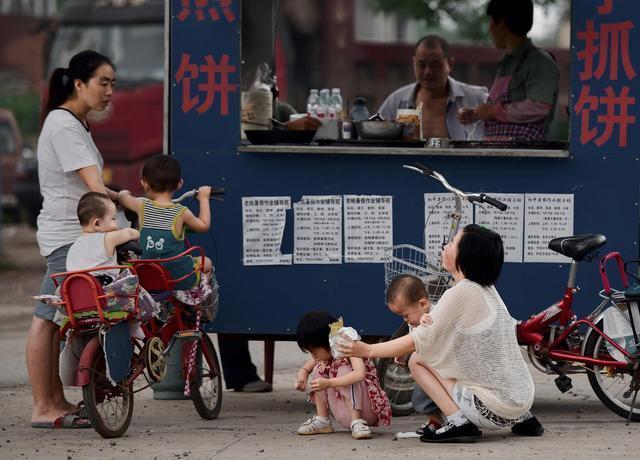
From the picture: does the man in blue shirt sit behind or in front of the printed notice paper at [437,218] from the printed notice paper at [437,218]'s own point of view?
behind

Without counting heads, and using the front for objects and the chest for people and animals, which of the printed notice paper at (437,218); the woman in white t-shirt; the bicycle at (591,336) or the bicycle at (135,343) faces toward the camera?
the printed notice paper

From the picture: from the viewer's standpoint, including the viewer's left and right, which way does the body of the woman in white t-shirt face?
facing to the right of the viewer

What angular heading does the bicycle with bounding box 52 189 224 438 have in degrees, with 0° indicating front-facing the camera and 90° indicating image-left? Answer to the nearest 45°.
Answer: approximately 225°

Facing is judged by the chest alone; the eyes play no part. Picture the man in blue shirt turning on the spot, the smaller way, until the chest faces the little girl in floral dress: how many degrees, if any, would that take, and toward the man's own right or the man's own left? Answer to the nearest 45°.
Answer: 0° — they already face them
